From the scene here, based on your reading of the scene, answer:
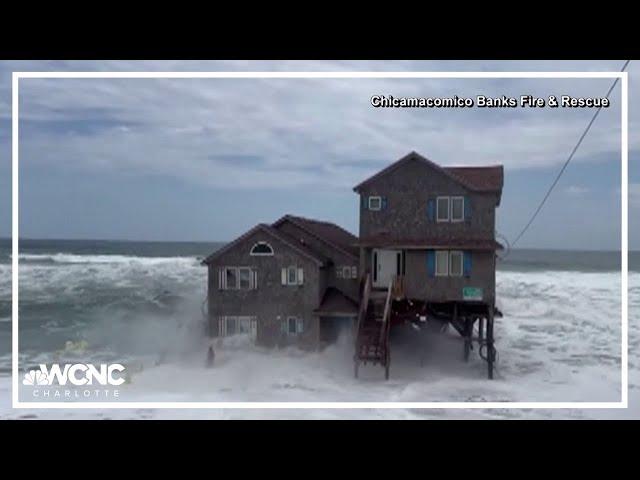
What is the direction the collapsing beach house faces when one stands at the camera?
facing the viewer
